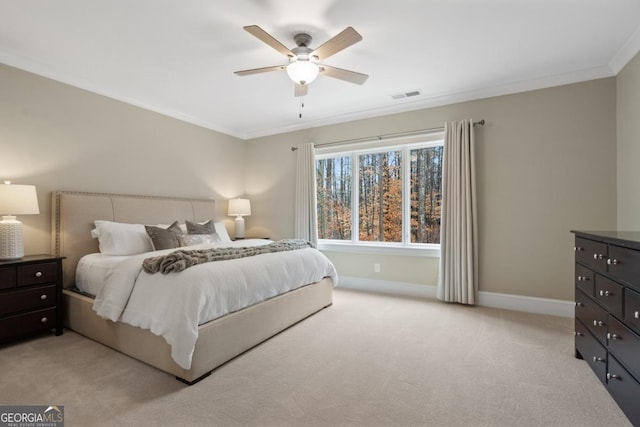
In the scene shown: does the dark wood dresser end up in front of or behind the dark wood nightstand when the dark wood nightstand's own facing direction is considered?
in front

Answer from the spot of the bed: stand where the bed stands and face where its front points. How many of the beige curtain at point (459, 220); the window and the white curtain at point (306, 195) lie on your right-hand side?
0

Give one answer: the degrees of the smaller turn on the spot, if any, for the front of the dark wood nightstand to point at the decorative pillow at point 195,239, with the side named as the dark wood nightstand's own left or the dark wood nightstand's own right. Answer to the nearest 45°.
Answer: approximately 45° to the dark wood nightstand's own left

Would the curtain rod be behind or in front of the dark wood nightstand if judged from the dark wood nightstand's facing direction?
in front

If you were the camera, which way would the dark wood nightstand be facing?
facing the viewer and to the right of the viewer

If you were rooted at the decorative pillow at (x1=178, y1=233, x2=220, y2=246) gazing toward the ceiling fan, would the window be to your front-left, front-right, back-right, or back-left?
front-left

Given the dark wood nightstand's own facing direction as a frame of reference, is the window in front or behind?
in front

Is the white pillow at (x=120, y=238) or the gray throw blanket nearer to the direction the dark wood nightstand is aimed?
the gray throw blanket

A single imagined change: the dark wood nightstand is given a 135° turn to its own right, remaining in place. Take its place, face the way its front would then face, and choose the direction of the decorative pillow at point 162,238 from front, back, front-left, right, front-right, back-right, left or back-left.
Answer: back

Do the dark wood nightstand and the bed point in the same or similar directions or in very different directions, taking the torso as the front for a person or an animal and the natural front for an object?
same or similar directions

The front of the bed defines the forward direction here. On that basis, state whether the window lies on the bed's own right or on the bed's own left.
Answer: on the bed's own left

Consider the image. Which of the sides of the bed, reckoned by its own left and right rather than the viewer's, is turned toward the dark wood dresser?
front

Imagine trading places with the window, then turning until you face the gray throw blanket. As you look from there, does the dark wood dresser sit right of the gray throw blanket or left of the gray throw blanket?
left
